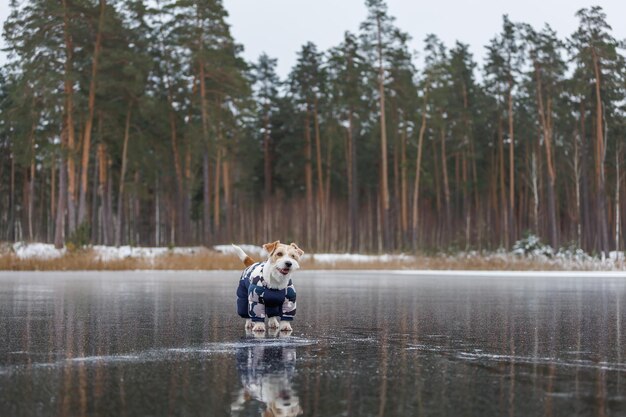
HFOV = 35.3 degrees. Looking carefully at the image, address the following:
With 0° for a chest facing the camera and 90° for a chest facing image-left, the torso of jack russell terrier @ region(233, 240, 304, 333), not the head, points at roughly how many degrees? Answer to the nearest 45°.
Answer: approximately 315°
